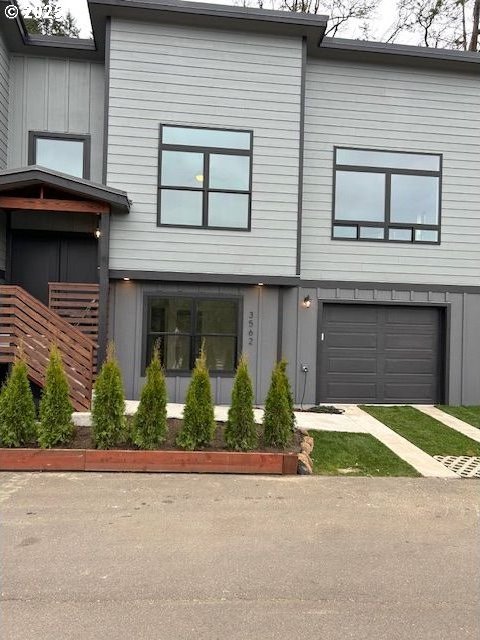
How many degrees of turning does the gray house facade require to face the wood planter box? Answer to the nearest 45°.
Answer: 0° — it already faces it

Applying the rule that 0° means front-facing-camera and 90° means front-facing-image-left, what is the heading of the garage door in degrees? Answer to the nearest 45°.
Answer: approximately 0°
